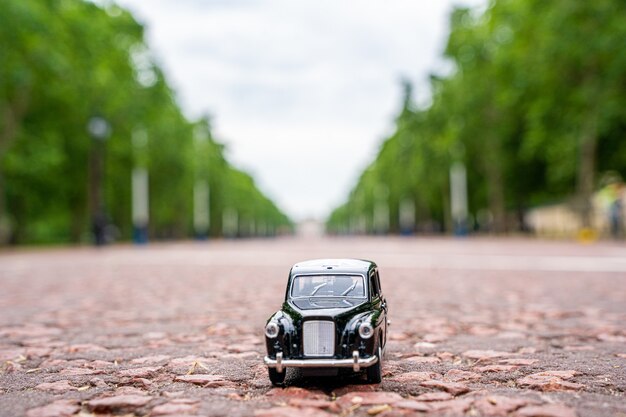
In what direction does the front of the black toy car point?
toward the camera

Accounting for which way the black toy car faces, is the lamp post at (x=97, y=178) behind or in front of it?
behind
